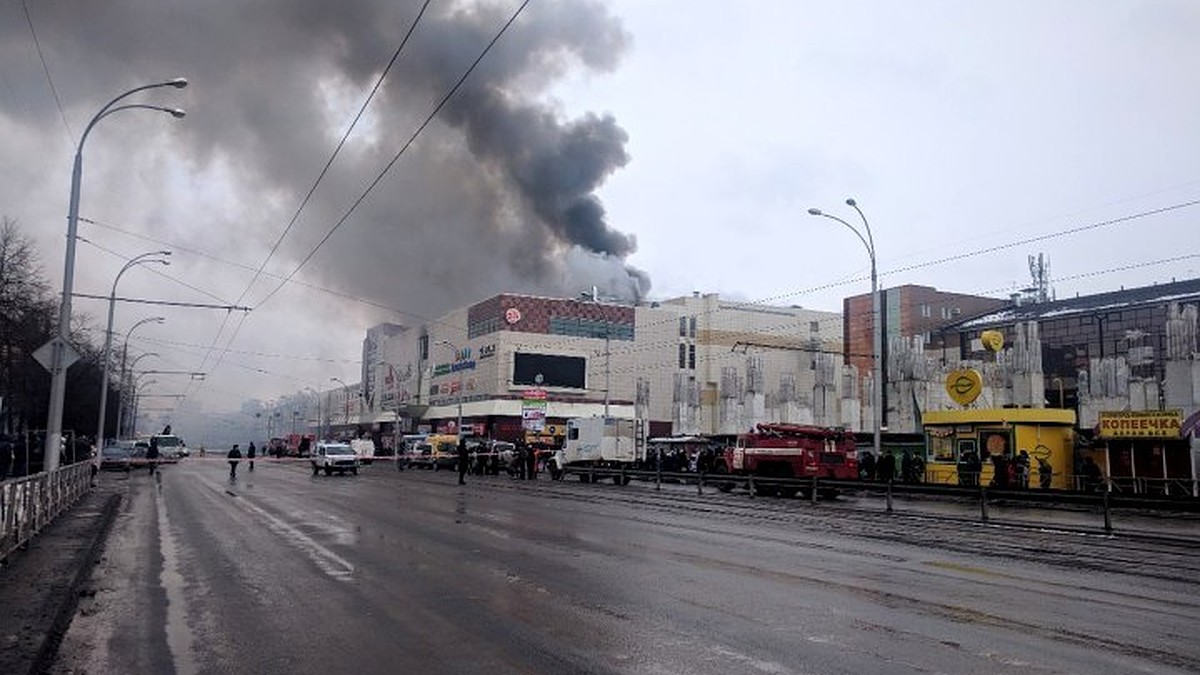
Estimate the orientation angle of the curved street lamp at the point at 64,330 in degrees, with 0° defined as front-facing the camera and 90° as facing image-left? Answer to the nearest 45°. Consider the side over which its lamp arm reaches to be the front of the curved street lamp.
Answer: approximately 270°

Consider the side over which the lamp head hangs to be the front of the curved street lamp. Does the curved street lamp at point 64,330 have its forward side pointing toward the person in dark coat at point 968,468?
yes

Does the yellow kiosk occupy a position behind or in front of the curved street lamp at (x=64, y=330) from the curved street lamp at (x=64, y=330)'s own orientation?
in front

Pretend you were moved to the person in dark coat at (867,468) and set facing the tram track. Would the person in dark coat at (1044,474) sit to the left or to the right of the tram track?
left

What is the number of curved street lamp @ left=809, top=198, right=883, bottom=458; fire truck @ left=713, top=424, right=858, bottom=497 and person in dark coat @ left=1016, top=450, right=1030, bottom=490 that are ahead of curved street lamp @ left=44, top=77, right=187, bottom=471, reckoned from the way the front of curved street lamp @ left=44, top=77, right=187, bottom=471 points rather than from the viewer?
3

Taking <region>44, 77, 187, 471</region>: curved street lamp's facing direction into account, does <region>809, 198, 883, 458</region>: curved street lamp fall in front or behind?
in front

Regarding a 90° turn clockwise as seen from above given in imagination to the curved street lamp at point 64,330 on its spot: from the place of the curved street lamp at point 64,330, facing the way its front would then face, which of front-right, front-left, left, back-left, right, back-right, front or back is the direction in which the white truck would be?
back-left

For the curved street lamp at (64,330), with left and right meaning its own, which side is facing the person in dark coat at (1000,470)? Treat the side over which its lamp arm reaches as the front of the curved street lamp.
front

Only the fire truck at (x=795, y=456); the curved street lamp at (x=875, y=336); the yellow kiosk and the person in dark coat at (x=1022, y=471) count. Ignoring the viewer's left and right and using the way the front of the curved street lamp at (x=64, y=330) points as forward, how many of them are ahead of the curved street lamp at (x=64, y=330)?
4

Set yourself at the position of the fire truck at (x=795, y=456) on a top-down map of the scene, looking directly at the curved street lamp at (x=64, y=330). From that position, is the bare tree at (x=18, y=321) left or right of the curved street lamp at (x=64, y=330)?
right

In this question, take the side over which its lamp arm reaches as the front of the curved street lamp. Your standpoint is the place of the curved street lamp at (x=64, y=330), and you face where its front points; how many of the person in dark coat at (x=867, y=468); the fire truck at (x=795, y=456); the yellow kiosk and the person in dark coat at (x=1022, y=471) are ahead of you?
4
